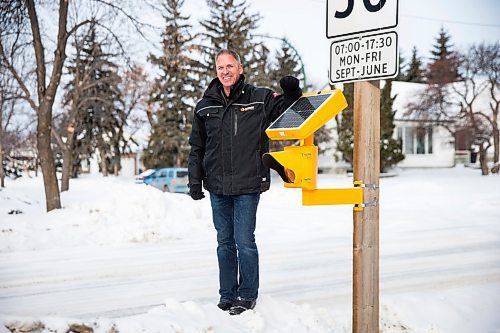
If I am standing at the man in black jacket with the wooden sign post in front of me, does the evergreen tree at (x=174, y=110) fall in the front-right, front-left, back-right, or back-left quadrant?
back-left

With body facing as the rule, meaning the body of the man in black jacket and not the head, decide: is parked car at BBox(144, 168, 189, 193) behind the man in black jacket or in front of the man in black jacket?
behind

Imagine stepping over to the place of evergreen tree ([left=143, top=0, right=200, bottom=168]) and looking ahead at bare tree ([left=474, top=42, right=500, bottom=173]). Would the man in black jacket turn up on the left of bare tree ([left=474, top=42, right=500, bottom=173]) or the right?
right

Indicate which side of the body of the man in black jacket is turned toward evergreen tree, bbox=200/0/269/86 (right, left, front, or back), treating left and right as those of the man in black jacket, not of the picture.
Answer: back

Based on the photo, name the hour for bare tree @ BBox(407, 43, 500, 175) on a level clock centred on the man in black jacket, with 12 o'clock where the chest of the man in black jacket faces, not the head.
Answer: The bare tree is roughly at 7 o'clock from the man in black jacket.

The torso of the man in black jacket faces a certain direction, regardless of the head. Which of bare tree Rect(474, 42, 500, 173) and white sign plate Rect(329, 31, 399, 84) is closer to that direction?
the white sign plate

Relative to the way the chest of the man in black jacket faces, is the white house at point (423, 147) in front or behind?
behind

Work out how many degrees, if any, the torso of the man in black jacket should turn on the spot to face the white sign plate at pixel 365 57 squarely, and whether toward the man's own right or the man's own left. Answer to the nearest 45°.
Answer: approximately 45° to the man's own left

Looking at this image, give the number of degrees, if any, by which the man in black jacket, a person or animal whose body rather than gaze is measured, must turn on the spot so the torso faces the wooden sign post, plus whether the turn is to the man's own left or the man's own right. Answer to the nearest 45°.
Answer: approximately 45° to the man's own left

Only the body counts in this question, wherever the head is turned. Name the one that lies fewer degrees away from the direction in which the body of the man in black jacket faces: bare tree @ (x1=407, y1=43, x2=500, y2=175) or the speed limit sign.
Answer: the speed limit sign

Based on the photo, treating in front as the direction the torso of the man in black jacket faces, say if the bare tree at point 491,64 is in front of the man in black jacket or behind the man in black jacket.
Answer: behind

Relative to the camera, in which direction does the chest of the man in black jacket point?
toward the camera

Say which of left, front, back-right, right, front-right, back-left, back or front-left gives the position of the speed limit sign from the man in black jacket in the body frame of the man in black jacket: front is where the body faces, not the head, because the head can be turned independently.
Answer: front-left

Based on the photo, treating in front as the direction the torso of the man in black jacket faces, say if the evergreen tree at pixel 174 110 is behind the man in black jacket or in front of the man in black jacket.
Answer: behind

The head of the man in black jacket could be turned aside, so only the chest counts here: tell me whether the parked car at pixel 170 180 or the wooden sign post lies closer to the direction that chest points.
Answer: the wooden sign post
